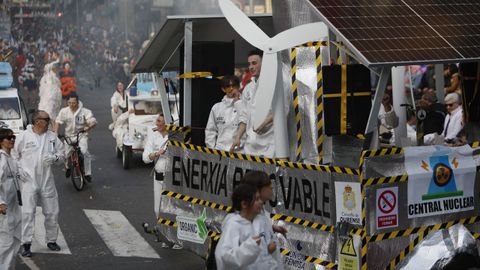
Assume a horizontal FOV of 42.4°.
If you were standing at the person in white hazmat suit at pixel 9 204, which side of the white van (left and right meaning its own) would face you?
front

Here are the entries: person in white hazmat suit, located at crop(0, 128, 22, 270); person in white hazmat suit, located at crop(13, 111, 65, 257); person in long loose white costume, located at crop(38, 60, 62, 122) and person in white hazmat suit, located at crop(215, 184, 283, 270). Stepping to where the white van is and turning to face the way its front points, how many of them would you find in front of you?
3

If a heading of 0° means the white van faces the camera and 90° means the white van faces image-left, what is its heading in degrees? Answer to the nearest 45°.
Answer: approximately 0°

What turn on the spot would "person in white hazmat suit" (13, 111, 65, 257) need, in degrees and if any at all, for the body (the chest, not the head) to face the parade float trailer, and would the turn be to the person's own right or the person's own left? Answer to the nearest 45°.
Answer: approximately 45° to the person's own left

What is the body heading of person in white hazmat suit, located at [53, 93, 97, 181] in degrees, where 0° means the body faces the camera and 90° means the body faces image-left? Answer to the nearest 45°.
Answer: approximately 0°
